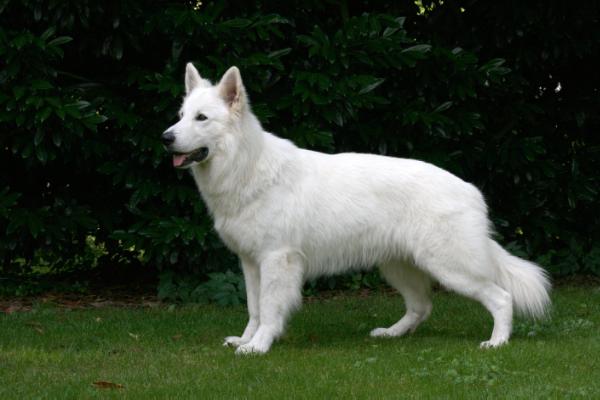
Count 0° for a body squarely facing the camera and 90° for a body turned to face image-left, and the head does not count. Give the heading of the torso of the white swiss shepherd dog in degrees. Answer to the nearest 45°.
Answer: approximately 90°
